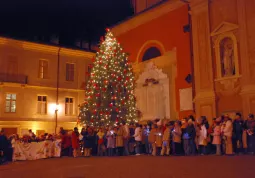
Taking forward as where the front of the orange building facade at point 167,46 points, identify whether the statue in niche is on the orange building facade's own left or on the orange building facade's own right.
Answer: on the orange building facade's own left

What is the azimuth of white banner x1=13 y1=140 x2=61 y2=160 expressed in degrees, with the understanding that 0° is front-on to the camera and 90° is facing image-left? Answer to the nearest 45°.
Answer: approximately 0°

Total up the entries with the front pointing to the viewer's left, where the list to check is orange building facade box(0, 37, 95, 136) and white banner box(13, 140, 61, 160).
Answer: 0

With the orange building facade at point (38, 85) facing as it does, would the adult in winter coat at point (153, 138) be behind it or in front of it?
in front

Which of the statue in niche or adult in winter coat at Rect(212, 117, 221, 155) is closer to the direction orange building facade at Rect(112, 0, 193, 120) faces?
the adult in winter coat

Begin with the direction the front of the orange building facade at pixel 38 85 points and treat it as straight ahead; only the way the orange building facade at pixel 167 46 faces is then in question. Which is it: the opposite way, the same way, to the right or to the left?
to the right

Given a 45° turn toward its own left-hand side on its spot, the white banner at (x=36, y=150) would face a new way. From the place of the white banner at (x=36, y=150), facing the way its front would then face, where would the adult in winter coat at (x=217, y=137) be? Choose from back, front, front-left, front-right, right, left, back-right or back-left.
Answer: front

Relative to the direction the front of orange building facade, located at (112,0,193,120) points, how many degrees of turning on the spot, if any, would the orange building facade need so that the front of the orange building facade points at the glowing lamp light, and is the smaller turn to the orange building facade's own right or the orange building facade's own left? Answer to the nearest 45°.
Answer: approximately 90° to the orange building facade's own right

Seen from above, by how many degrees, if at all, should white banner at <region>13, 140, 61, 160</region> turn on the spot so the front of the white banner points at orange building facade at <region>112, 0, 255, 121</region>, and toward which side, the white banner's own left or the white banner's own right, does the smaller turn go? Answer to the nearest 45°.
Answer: approximately 90° to the white banner's own left
